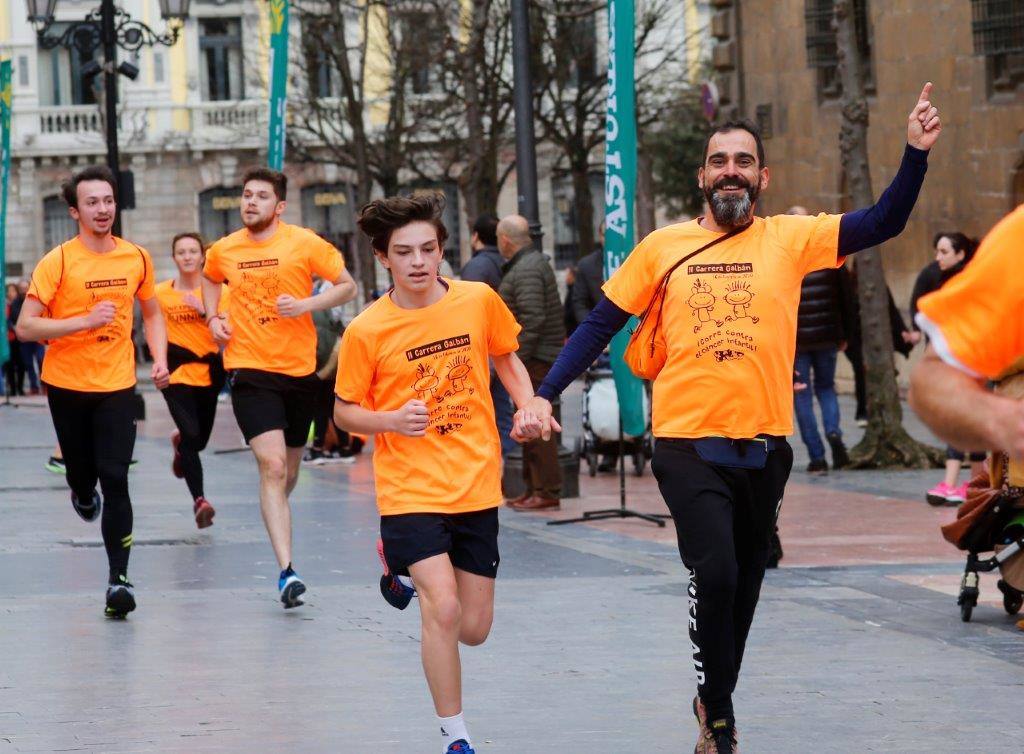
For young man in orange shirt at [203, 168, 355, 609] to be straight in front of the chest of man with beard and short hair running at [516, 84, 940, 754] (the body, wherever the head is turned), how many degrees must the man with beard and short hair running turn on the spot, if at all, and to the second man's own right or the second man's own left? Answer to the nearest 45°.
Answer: approximately 135° to the second man's own right

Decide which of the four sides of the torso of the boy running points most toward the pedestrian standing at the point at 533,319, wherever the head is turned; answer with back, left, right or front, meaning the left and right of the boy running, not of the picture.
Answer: back

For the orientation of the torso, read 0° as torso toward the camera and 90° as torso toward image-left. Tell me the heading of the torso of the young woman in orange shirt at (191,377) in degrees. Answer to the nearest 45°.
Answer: approximately 0°

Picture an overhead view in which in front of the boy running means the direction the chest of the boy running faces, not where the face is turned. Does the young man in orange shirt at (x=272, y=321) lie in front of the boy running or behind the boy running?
behind

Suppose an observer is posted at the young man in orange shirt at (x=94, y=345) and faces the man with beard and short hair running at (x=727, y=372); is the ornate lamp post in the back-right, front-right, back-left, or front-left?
back-left

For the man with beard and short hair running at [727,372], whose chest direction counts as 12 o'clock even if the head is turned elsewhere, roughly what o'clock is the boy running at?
The boy running is roughly at 3 o'clock from the man with beard and short hair running.

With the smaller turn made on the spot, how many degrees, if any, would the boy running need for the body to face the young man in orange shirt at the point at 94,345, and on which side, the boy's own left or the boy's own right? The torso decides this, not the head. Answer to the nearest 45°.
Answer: approximately 135° to the boy's own right
